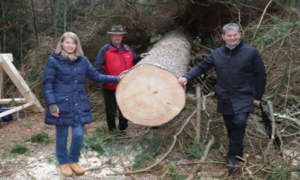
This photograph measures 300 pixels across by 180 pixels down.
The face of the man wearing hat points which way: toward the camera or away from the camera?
toward the camera

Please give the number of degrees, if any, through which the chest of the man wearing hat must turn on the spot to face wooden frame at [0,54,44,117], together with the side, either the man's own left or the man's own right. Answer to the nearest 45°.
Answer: approximately 135° to the man's own right

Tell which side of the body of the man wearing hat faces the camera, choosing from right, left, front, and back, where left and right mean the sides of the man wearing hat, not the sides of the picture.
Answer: front

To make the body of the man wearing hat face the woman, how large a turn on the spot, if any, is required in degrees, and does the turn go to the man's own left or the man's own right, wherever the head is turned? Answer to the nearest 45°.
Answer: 0° — they already face them

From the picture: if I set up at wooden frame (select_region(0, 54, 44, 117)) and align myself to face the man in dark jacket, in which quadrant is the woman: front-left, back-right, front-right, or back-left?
front-right

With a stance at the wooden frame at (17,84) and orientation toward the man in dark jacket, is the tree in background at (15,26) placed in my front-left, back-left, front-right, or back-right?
back-left

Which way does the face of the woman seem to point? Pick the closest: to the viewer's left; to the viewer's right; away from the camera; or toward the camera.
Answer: toward the camera

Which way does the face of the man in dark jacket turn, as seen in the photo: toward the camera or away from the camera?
toward the camera

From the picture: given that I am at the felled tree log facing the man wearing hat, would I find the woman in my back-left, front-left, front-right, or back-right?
front-left

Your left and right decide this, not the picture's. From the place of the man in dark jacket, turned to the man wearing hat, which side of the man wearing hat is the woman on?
left

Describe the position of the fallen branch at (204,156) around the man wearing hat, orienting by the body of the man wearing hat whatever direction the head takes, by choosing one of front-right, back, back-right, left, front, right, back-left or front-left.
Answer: front-left

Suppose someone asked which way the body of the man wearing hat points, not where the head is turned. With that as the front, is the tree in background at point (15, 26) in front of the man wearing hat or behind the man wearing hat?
behind

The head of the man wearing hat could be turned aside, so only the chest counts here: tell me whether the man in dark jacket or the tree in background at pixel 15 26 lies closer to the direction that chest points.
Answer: the man in dark jacket

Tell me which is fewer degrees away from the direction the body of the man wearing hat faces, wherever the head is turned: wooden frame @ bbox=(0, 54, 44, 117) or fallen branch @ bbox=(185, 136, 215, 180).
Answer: the fallen branch

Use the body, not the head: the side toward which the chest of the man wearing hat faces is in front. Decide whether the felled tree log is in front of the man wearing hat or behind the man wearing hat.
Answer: in front
